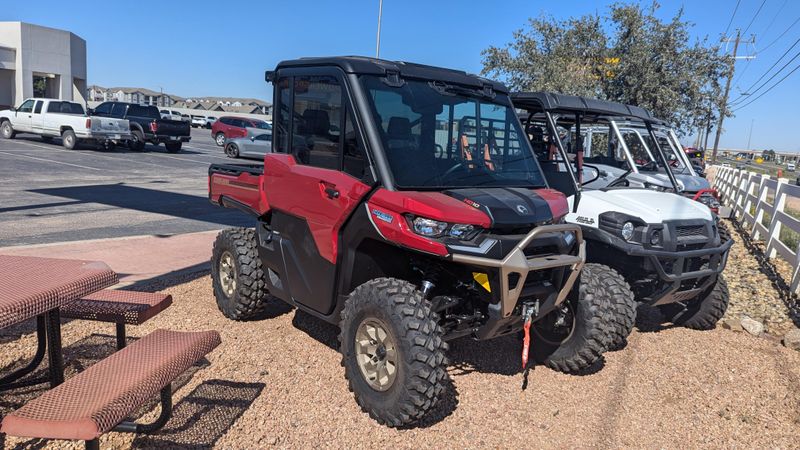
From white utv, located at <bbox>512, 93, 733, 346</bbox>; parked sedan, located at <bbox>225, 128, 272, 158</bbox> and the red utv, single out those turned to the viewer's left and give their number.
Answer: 1

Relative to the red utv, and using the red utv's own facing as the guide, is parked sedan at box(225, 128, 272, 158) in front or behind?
behind

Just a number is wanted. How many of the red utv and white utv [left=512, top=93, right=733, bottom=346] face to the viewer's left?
0

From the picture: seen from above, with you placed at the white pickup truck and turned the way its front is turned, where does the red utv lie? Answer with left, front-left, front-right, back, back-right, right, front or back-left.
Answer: back-left

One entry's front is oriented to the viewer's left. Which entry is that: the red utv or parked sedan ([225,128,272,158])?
the parked sedan

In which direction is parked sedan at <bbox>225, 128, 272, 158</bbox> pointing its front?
to the viewer's left

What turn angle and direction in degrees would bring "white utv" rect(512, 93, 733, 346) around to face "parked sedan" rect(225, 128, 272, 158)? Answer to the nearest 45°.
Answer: approximately 180°

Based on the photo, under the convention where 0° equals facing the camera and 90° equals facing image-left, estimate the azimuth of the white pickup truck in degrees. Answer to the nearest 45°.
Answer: approximately 135°

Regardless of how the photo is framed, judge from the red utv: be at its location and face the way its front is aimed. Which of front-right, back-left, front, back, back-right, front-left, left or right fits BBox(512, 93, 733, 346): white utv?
left

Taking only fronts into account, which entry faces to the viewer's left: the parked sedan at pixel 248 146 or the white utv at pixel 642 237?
the parked sedan

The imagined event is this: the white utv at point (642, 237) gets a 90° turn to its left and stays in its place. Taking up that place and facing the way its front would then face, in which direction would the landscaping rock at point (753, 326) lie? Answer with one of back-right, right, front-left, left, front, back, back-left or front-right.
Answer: front

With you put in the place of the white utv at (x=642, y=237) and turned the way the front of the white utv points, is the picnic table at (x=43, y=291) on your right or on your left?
on your right

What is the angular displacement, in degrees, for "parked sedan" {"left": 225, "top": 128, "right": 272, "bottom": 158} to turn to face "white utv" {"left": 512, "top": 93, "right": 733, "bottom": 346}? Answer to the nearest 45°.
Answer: approximately 90° to its left

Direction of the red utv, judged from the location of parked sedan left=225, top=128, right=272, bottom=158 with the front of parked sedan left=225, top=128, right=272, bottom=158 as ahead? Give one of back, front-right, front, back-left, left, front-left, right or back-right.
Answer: left

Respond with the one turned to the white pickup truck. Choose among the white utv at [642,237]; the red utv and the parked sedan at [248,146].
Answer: the parked sedan

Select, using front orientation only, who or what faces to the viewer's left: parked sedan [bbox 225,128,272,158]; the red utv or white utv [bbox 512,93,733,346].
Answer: the parked sedan

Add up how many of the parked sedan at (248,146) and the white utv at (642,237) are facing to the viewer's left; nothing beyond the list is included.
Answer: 1
